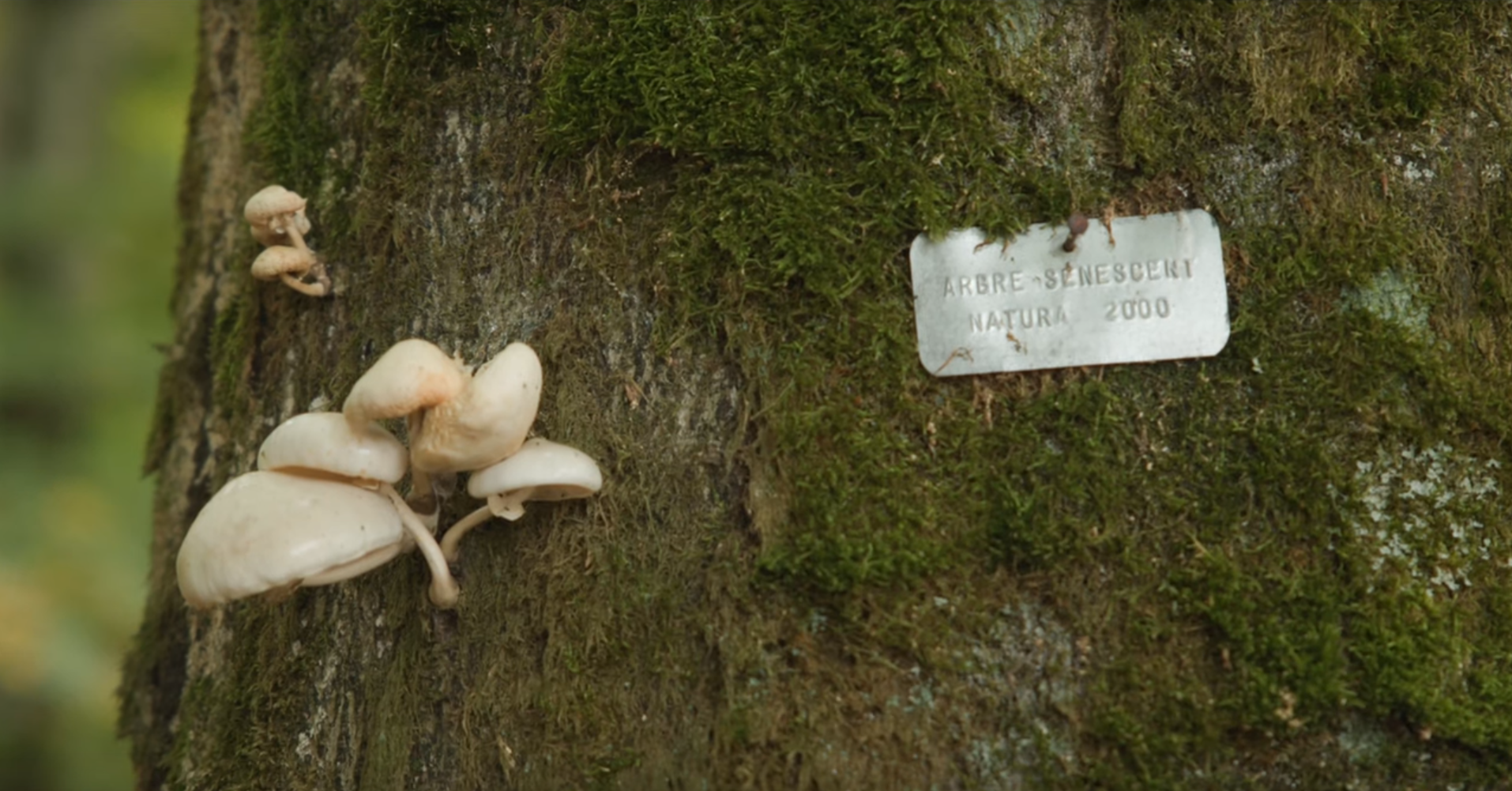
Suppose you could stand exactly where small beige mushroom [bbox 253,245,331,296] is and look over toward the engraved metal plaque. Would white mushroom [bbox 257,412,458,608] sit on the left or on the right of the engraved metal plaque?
right

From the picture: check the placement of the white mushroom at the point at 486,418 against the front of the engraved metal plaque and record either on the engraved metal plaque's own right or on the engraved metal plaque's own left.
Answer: on the engraved metal plaque's own right

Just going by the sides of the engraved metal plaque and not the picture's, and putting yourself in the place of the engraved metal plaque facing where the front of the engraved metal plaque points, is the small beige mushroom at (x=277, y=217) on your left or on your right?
on your right

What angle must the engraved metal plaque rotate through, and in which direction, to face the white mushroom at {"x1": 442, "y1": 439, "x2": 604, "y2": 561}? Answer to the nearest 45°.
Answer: approximately 90° to its right

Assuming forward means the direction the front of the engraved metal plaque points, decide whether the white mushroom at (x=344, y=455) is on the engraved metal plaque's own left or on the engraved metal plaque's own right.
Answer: on the engraved metal plaque's own right

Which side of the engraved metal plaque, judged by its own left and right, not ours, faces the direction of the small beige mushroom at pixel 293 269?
right

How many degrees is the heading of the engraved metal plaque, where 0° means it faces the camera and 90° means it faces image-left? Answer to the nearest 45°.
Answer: approximately 0°
